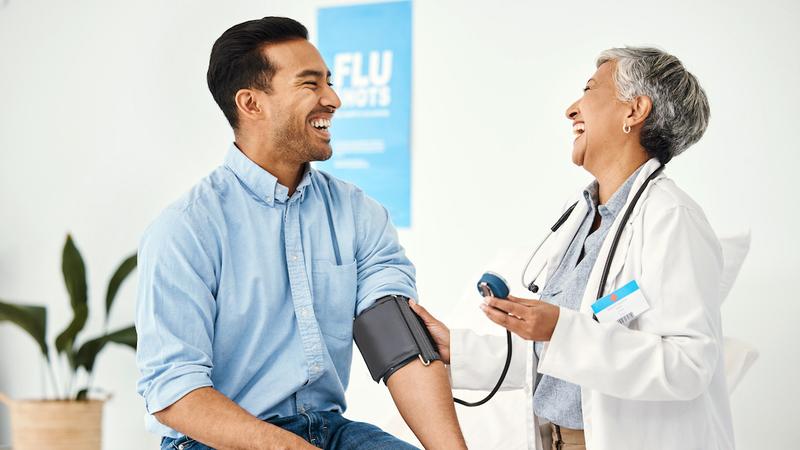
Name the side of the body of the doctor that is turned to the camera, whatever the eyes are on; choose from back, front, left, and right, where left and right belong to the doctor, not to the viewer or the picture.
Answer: left

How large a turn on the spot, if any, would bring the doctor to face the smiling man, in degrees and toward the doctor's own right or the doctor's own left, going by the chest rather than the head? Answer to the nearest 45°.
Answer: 0° — they already face them

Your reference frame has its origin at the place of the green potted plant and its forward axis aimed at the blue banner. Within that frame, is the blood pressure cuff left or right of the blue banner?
right

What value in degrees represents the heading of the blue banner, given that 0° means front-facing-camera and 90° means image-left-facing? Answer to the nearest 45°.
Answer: approximately 0°

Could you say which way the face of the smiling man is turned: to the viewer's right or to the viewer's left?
to the viewer's right

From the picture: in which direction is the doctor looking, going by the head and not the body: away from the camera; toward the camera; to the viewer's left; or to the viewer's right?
to the viewer's left

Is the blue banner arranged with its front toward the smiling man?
yes

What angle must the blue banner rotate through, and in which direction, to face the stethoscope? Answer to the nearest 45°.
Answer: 0° — it already faces it

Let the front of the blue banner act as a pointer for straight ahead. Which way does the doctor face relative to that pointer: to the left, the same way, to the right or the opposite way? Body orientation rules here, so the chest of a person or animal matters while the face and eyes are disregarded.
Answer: to the right

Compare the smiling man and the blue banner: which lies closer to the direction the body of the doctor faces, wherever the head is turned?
the smiling man

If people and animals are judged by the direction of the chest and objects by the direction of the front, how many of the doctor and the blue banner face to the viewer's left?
1

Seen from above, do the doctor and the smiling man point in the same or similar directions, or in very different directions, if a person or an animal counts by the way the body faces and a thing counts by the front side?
very different directions

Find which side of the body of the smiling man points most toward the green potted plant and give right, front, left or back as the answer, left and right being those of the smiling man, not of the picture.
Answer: back
